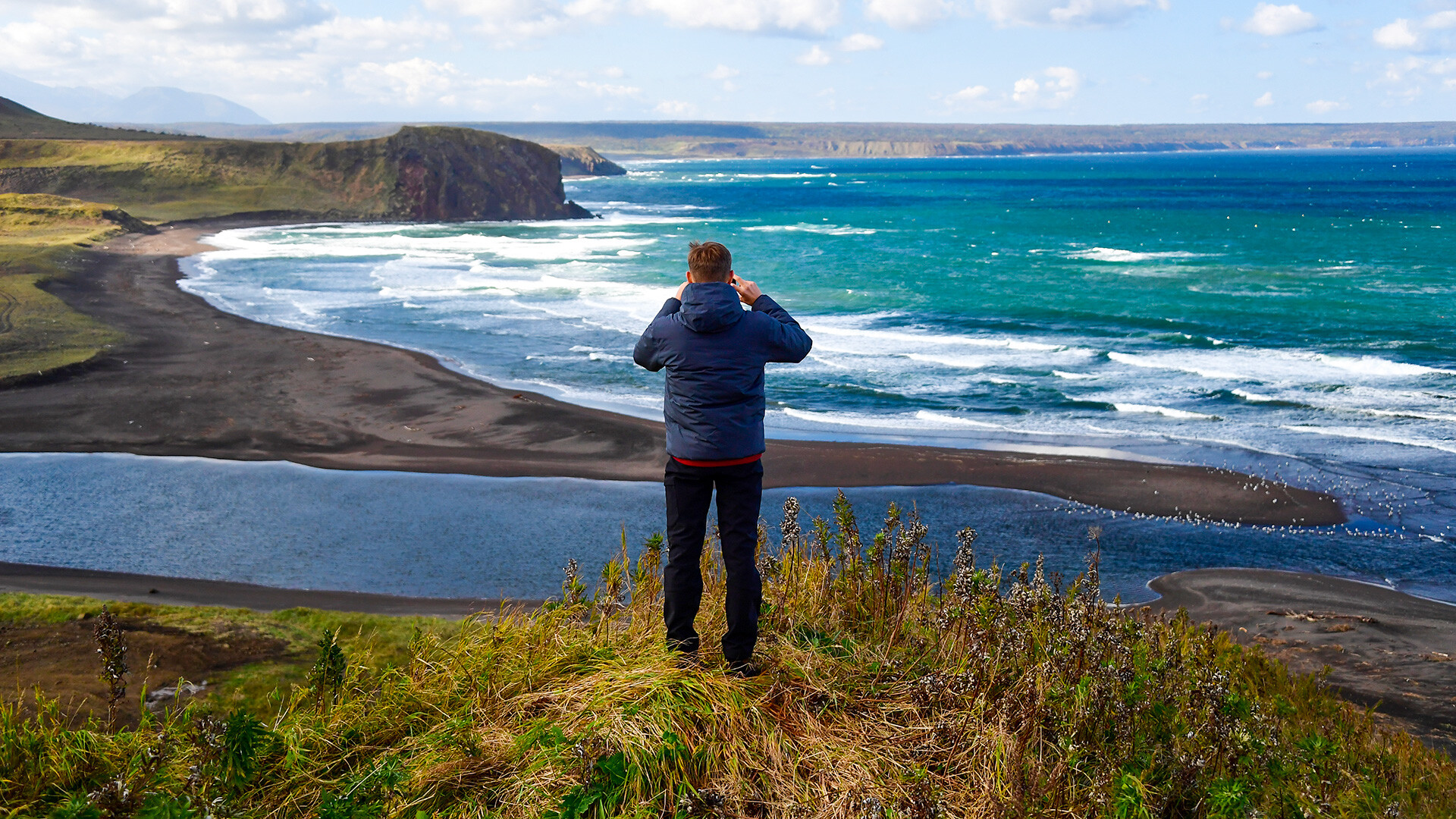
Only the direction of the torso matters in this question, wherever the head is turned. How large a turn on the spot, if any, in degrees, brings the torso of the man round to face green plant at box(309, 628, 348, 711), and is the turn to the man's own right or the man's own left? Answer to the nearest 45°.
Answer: approximately 90° to the man's own left

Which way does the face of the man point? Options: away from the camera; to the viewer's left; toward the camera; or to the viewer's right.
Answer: away from the camera

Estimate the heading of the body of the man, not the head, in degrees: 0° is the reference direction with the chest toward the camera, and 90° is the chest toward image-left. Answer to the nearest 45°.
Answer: approximately 180°
